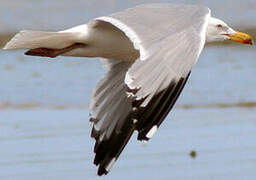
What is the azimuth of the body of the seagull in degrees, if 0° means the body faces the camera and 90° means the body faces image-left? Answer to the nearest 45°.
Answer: approximately 270°
